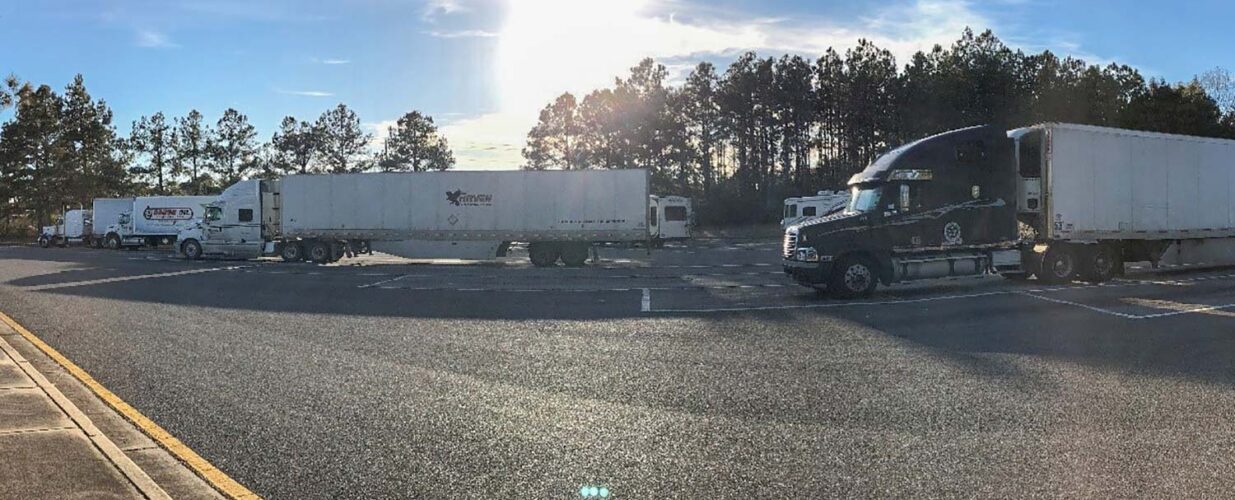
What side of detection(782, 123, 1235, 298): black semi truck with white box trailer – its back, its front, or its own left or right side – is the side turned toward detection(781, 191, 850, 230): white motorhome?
right

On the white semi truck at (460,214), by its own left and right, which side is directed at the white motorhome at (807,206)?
back

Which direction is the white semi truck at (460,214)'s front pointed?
to the viewer's left

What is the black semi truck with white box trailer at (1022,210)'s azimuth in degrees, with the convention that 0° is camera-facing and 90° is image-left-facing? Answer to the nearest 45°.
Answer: approximately 45°

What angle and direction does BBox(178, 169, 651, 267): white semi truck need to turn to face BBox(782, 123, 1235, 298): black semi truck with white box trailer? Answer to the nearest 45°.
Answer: approximately 135° to its left

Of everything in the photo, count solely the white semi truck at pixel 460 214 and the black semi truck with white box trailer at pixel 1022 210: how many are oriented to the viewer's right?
0

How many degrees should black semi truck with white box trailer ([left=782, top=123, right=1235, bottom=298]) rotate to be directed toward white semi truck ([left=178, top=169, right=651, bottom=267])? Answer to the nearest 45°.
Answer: approximately 45° to its right
